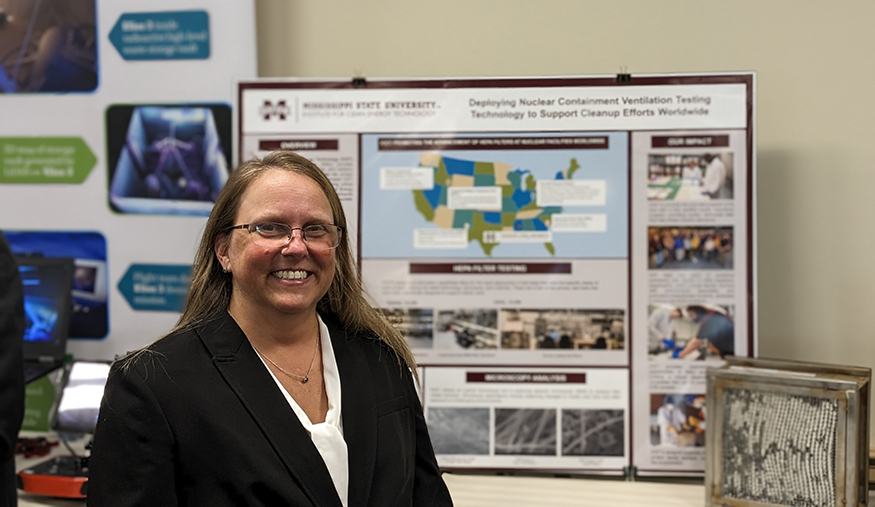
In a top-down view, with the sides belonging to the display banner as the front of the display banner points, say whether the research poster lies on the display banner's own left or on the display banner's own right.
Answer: on the display banner's own left

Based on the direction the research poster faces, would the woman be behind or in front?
in front

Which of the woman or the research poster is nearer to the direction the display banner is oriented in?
the woman

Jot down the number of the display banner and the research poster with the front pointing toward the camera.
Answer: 2

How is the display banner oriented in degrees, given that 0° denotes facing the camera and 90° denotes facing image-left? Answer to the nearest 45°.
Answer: approximately 0°

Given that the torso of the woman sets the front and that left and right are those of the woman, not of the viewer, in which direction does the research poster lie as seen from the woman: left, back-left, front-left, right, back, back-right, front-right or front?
left

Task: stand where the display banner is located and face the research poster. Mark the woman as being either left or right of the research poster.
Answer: right

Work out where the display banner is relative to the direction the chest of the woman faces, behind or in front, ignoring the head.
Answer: behind

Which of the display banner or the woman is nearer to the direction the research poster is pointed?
the woman

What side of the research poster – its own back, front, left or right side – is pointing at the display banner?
right
